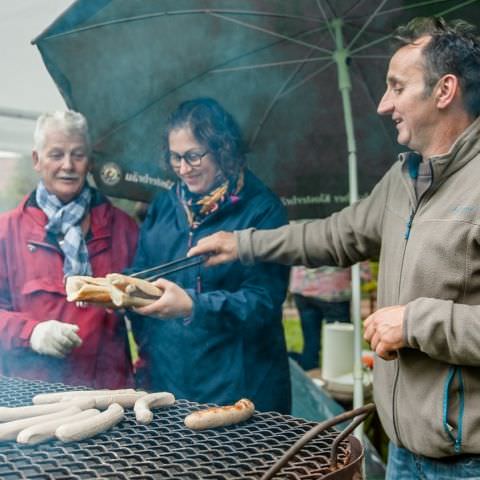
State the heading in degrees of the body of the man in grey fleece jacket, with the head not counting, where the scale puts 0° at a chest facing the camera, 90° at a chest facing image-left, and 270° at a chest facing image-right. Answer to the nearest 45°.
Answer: approximately 45°

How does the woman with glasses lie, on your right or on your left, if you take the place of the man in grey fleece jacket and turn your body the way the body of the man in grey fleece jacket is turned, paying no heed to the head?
on your right

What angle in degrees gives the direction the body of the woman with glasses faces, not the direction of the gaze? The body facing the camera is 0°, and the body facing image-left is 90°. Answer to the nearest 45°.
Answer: approximately 45°

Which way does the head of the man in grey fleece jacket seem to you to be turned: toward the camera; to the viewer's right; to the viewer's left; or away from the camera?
to the viewer's left

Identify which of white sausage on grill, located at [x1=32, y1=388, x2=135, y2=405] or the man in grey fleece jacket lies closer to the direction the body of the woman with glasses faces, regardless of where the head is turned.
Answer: the white sausage on grill

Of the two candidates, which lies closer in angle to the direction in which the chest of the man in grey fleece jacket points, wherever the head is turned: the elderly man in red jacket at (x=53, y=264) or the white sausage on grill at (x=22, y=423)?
the white sausage on grill
